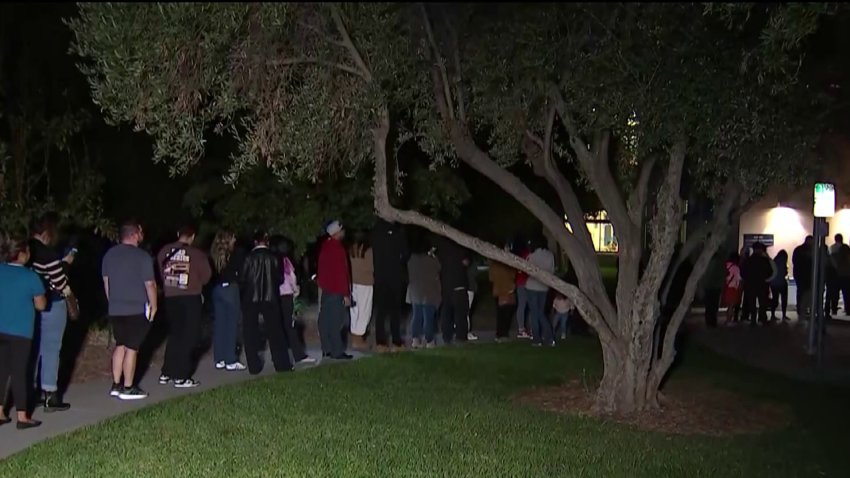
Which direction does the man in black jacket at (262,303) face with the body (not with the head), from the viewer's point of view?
away from the camera

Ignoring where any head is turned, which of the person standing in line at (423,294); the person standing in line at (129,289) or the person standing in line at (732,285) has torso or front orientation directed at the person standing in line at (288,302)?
the person standing in line at (129,289)

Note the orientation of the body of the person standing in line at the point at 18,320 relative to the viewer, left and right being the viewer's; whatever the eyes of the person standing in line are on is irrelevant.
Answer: facing away from the viewer and to the right of the viewer

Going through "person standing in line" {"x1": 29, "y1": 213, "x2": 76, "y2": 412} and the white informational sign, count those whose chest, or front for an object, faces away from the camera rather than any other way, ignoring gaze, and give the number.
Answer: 0

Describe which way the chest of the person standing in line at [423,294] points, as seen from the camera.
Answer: away from the camera

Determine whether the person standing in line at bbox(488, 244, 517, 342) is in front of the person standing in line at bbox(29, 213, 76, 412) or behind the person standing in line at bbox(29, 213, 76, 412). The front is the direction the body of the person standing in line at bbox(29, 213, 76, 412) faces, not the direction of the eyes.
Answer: in front

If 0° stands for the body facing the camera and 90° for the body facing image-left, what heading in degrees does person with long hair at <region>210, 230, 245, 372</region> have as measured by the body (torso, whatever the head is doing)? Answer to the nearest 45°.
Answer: approximately 225°

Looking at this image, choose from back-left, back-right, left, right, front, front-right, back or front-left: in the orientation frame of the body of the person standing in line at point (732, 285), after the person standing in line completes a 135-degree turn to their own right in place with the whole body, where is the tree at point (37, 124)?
front-right

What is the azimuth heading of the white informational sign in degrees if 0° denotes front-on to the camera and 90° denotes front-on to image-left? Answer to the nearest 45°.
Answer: approximately 0°

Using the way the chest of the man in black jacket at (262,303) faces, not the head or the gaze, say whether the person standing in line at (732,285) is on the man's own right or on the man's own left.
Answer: on the man's own right

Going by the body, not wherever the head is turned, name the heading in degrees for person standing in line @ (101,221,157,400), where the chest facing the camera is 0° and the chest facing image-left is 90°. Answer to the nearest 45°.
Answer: approximately 225°

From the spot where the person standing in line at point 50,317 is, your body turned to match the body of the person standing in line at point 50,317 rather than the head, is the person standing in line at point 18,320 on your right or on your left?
on your right

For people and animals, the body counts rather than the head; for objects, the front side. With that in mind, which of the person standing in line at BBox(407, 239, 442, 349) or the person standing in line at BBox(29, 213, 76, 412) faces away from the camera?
the person standing in line at BBox(407, 239, 442, 349)

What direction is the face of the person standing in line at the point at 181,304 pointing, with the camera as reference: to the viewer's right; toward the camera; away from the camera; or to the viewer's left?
away from the camera
